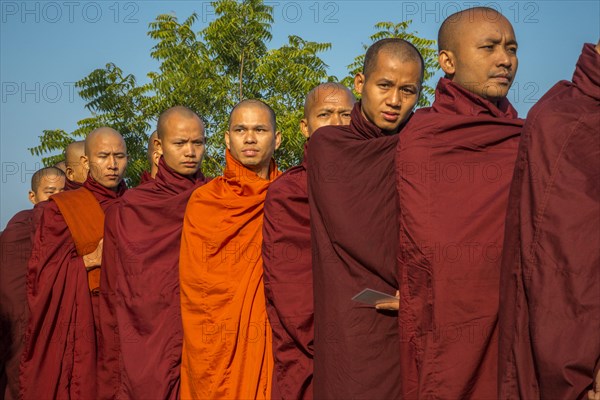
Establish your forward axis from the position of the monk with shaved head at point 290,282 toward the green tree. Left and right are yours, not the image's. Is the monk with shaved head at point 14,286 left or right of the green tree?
left

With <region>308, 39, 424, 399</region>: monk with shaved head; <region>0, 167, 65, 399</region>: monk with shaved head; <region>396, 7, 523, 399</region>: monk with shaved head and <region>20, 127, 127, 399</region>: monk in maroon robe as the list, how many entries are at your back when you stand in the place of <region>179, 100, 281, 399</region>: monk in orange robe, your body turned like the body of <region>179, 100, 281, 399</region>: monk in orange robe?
2
